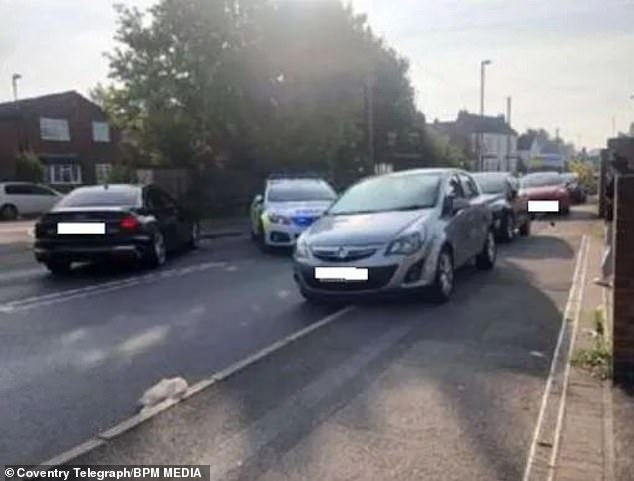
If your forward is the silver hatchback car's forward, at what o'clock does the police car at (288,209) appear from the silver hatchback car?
The police car is roughly at 4 o'clock from the silver hatchback car.

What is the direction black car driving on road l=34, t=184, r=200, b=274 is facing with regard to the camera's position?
facing away from the viewer and to the right of the viewer

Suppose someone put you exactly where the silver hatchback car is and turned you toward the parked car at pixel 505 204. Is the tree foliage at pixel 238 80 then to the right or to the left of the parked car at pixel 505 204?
left

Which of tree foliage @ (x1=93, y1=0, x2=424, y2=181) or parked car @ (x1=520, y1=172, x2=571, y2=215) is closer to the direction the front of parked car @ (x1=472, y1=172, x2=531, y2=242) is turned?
the tree foliage

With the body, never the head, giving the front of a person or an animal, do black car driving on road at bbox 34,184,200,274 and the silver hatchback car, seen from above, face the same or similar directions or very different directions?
very different directions

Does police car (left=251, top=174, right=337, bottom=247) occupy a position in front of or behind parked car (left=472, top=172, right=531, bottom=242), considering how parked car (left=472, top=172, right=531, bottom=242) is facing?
in front

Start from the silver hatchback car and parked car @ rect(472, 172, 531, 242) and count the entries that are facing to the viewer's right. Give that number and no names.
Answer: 0

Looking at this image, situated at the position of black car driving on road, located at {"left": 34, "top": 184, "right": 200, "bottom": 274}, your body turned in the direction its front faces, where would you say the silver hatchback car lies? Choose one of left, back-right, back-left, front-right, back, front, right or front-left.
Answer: right
